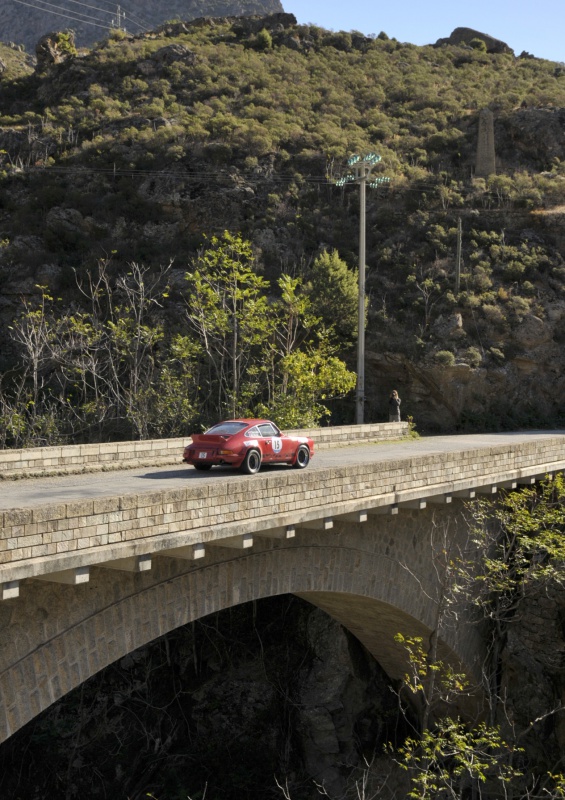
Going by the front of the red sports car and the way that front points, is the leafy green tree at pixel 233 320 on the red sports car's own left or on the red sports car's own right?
on the red sports car's own left

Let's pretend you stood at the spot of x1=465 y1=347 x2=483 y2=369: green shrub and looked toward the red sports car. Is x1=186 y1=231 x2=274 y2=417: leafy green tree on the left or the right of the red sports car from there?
right

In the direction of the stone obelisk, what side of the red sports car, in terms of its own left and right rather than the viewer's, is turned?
front

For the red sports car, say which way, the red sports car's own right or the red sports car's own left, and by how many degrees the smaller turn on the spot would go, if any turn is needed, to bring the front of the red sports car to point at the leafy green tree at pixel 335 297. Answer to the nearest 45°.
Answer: approximately 45° to the red sports car's own left

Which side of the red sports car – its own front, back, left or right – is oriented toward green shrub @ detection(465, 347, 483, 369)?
front

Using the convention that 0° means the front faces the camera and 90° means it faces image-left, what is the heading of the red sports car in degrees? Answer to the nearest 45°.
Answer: approximately 225°
